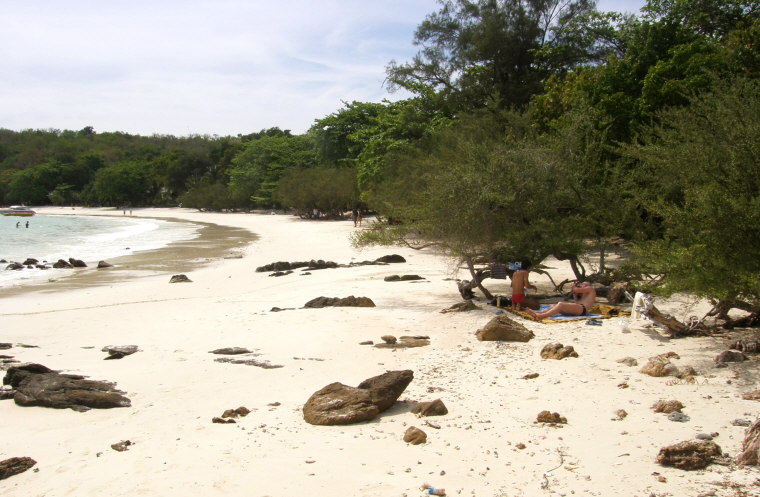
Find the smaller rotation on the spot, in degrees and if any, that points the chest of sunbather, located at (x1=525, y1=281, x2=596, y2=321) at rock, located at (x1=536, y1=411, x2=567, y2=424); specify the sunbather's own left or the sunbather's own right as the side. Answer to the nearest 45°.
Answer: approximately 90° to the sunbather's own left

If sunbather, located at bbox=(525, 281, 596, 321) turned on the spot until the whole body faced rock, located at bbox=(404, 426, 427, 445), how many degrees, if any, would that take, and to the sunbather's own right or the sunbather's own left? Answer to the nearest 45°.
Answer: approximately 90° to the sunbather's own left

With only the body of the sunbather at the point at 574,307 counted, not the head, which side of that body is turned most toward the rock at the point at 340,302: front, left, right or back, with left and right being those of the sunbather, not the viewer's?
front

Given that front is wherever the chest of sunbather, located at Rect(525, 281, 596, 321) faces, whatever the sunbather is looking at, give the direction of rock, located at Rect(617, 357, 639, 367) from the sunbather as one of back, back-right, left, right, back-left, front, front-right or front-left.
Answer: left

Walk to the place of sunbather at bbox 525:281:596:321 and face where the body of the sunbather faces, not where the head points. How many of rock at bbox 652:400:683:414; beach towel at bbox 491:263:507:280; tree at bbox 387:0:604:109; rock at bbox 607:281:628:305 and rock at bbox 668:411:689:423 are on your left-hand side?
2

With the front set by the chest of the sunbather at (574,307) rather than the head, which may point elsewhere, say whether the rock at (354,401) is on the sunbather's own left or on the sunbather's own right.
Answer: on the sunbather's own left

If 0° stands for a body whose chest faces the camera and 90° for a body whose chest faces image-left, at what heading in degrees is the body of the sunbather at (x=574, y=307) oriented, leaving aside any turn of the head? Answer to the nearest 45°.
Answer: approximately 90°

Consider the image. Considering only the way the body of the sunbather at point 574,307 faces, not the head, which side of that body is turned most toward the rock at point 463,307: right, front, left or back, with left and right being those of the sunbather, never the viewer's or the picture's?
front

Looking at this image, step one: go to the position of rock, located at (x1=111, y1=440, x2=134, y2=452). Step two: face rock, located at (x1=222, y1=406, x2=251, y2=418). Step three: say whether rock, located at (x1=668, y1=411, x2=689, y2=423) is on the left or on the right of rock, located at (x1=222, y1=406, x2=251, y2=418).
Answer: right

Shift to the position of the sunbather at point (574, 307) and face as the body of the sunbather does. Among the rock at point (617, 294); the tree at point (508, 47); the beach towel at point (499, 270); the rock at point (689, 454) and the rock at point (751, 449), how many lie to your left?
2

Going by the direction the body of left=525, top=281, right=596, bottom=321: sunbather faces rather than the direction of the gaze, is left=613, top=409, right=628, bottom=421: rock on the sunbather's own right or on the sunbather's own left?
on the sunbather's own left

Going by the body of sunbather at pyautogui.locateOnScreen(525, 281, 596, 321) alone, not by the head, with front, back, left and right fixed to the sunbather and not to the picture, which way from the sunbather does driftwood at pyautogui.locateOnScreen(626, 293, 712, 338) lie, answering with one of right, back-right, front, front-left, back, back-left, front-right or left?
back-left

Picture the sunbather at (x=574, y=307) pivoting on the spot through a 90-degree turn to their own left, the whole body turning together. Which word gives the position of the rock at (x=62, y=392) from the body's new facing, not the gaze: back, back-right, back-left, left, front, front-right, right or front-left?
front-right

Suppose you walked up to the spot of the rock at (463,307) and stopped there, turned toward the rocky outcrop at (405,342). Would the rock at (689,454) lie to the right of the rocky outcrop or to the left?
left

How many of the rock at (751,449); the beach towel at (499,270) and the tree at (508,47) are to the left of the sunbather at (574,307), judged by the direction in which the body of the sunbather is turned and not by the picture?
1
